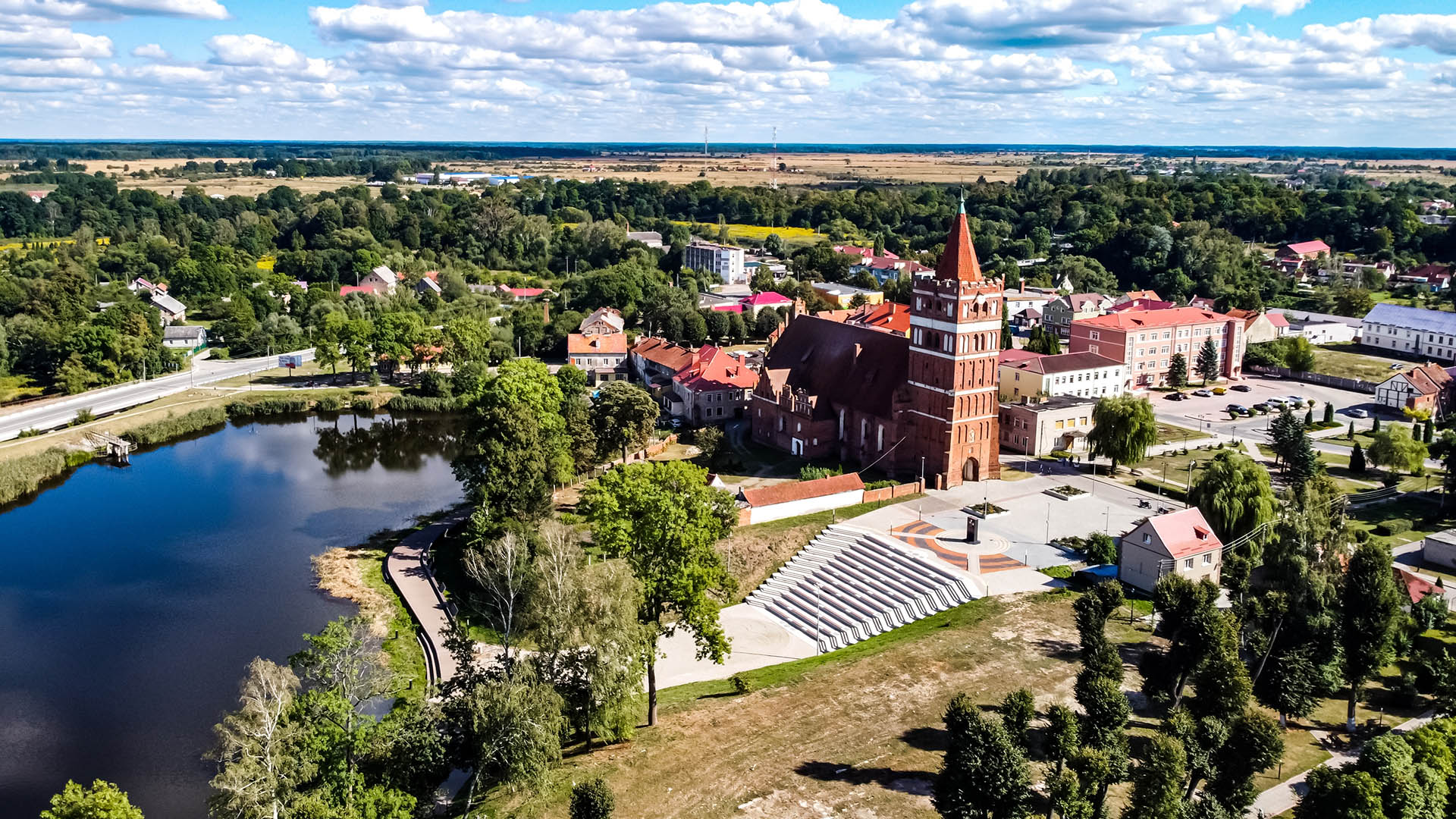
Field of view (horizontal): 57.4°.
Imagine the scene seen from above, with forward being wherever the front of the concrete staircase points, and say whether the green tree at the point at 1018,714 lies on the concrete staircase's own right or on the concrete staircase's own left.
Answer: on the concrete staircase's own left

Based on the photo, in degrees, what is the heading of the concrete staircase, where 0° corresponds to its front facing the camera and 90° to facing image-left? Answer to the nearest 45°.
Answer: approximately 45°

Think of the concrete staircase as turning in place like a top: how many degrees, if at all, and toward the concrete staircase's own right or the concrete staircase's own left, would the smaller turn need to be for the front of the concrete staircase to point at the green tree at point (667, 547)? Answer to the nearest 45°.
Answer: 0° — it already faces it

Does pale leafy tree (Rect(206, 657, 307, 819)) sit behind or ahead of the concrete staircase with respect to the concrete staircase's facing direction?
ahead

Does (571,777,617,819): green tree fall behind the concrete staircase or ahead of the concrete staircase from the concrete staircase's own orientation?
ahead

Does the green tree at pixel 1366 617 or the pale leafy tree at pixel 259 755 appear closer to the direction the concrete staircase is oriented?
the pale leafy tree

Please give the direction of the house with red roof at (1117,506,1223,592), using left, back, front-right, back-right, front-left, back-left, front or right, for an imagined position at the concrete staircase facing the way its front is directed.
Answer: back-left

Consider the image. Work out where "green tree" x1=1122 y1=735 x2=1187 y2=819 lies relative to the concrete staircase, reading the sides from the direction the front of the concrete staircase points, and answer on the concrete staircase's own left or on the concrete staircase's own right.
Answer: on the concrete staircase's own left

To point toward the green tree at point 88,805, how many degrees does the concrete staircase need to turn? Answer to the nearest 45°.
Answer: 0° — it already faces it

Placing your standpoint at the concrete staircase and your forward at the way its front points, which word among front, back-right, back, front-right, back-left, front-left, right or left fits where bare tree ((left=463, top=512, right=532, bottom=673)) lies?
front

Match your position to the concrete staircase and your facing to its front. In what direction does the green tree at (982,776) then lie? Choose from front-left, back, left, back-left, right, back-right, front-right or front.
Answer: front-left
